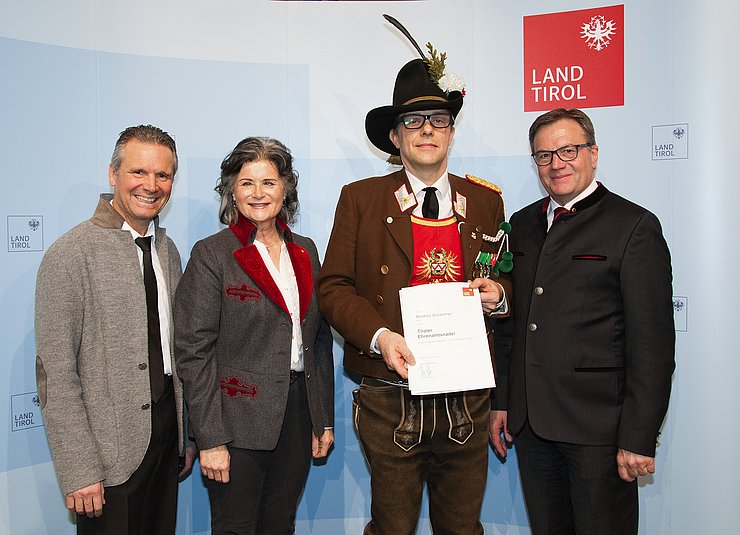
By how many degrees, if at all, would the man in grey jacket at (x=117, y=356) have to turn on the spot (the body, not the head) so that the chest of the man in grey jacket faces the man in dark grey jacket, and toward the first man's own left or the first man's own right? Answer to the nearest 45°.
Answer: approximately 45° to the first man's own left

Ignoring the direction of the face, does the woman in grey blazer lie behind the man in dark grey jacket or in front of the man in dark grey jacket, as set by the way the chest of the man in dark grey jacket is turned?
in front

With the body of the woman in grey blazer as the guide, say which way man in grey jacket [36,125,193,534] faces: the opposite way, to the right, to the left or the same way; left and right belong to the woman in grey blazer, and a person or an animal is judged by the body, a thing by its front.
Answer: the same way

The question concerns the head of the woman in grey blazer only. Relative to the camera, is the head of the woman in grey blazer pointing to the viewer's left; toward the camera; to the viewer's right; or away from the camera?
toward the camera

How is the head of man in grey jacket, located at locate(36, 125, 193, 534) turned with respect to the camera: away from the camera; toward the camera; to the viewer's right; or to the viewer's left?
toward the camera

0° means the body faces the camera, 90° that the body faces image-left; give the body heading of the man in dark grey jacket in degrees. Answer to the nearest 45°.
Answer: approximately 45°

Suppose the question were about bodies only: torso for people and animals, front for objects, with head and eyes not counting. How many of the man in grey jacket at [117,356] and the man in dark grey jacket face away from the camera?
0

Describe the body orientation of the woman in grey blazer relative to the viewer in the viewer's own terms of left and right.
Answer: facing the viewer and to the right of the viewer

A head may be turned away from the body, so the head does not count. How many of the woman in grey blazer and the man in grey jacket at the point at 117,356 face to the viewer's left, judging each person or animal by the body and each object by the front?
0

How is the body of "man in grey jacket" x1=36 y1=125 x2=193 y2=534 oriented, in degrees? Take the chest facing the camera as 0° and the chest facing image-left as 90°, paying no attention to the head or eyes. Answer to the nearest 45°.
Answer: approximately 315°
